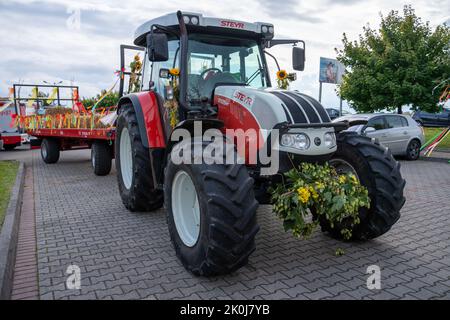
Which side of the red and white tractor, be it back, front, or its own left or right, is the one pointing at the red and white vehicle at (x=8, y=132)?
back

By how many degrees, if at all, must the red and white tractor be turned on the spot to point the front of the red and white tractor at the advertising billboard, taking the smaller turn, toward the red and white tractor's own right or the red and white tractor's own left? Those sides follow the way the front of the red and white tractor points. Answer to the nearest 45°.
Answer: approximately 135° to the red and white tractor's own left

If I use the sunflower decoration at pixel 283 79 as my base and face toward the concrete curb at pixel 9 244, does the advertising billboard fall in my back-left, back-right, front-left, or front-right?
back-right

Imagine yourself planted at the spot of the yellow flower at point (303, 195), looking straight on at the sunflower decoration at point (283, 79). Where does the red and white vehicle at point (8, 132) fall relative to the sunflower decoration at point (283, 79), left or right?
left

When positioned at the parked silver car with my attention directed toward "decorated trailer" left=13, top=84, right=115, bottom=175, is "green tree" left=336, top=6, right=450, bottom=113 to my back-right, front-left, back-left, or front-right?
back-right

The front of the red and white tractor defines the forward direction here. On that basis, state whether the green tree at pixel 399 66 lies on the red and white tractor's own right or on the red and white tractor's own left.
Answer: on the red and white tractor's own left

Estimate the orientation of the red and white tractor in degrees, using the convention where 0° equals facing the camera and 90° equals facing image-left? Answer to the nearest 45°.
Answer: approximately 315°
